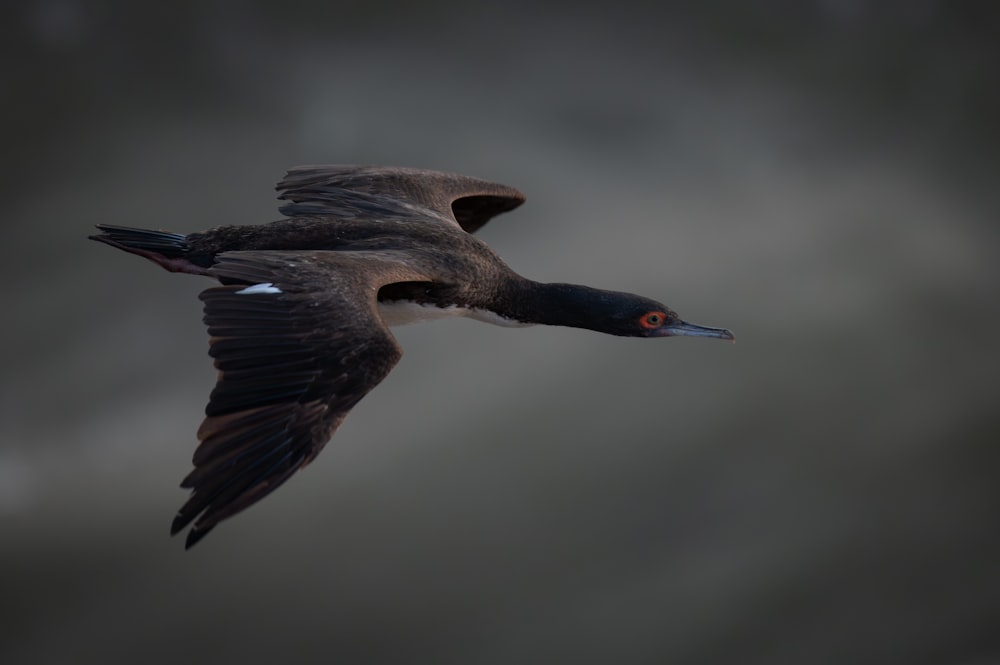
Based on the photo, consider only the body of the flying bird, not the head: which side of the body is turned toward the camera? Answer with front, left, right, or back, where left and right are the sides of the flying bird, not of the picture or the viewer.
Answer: right
